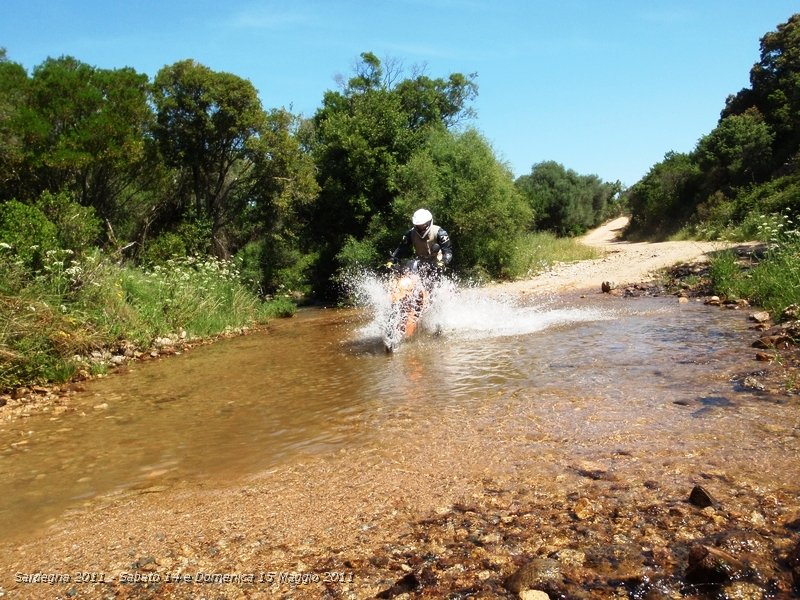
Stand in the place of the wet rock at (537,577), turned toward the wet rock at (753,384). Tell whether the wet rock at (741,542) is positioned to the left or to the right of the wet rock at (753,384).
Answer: right

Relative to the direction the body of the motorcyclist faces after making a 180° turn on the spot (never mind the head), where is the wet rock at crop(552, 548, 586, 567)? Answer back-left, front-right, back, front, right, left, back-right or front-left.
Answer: back-right

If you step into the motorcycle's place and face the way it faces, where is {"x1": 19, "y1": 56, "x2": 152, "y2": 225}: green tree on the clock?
The green tree is roughly at 3 o'clock from the motorcycle.

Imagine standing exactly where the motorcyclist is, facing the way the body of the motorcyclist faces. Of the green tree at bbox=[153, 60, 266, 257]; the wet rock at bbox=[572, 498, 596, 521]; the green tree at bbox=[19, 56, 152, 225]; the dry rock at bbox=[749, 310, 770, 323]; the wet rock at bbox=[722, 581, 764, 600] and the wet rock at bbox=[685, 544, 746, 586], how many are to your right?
2

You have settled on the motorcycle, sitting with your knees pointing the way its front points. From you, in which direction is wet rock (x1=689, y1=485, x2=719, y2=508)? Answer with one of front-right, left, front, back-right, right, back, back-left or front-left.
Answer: front-left

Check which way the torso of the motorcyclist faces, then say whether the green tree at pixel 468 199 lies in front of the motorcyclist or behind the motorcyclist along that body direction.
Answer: behind

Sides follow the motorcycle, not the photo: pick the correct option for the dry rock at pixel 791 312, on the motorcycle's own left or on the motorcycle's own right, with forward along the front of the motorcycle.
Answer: on the motorcycle's own left

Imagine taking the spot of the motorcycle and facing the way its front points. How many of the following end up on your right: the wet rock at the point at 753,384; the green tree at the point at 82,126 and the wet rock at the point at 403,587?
1

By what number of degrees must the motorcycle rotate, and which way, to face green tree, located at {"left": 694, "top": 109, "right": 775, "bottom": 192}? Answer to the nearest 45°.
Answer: approximately 180°

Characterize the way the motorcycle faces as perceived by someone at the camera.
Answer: facing the viewer and to the left of the viewer

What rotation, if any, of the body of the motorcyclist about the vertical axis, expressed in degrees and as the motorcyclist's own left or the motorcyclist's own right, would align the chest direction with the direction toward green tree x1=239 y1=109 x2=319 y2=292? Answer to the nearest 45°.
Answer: approximately 135° to the motorcyclist's own right

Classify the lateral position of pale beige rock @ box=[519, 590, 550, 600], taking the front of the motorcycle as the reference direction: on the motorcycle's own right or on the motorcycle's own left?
on the motorcycle's own left
